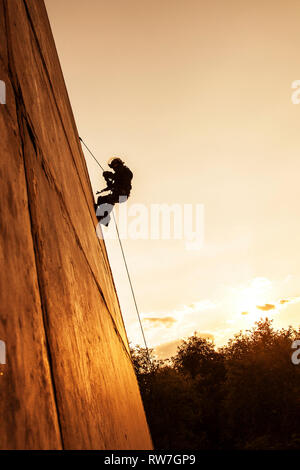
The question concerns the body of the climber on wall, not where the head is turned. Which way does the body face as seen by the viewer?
to the viewer's left

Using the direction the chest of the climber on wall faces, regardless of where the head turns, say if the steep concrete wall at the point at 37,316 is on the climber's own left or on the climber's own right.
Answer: on the climber's own left
